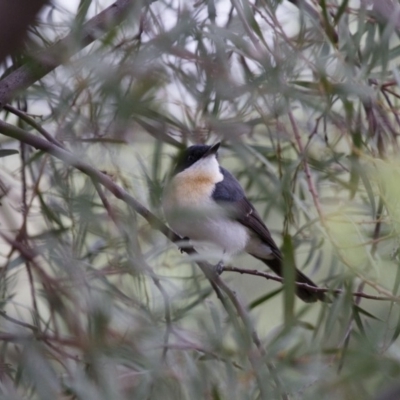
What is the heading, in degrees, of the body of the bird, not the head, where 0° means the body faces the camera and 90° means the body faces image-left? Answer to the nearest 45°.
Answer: approximately 45°

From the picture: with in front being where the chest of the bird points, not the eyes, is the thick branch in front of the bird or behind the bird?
in front
